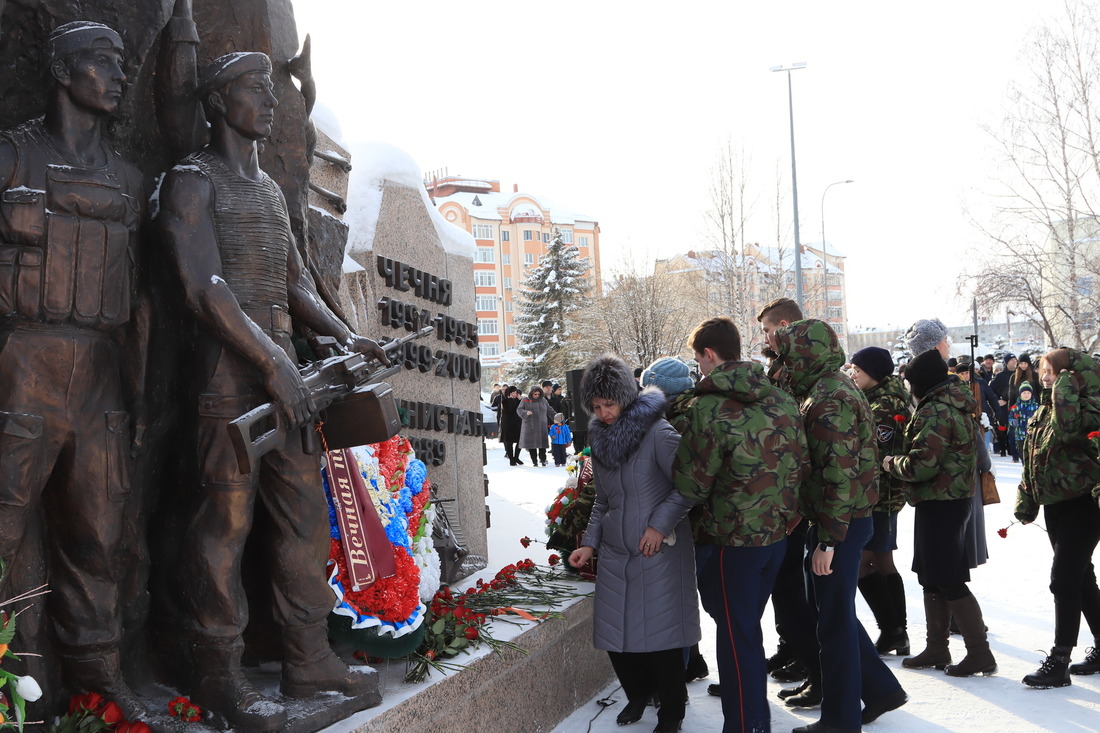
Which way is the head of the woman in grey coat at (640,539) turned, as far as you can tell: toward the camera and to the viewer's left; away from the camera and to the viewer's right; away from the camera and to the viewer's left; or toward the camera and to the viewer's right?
toward the camera and to the viewer's left

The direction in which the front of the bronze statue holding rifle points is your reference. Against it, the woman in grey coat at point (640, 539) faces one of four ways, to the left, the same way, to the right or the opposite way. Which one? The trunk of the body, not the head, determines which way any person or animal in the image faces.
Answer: to the right

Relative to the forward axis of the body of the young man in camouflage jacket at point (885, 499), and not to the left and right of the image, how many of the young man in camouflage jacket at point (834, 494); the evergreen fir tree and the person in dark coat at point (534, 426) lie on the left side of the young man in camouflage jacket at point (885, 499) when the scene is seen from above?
1

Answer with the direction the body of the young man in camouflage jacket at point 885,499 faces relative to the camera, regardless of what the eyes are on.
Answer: to the viewer's left

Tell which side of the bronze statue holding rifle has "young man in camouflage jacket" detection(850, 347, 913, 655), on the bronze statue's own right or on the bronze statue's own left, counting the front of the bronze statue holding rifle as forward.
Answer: on the bronze statue's own left

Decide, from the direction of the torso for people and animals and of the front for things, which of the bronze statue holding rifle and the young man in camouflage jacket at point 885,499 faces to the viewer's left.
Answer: the young man in camouflage jacket

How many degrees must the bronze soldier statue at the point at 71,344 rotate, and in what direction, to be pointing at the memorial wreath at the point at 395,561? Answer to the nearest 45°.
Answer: approximately 90° to its left

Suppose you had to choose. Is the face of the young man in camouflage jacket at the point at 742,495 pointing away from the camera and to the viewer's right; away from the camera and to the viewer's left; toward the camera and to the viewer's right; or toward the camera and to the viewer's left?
away from the camera and to the viewer's left

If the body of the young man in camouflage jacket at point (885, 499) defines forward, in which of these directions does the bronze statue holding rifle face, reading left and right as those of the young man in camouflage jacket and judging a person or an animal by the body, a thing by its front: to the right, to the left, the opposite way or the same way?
the opposite way

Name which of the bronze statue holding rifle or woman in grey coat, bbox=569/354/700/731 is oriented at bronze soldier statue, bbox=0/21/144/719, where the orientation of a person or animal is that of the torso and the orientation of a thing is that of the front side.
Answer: the woman in grey coat

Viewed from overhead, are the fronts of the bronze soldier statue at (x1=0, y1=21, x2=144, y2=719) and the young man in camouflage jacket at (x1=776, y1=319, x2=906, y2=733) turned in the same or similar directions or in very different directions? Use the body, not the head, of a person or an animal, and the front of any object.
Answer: very different directions

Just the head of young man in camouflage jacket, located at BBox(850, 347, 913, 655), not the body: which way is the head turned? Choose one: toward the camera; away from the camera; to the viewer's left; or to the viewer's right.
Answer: to the viewer's left

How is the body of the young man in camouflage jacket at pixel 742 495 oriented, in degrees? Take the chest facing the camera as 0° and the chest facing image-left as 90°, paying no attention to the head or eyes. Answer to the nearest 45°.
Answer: approximately 135°

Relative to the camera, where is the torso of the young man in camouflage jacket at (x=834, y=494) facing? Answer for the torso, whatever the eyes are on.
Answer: to the viewer's left
